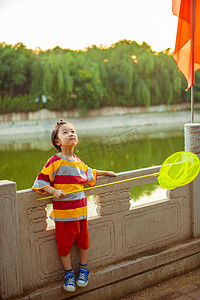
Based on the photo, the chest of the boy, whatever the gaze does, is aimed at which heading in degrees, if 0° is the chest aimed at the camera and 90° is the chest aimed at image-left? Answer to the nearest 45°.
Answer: approximately 315°

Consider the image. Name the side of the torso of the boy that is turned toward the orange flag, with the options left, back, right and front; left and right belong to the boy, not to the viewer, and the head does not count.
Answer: left

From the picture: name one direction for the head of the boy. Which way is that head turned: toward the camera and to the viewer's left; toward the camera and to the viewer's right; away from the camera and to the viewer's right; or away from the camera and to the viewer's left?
toward the camera and to the viewer's right
